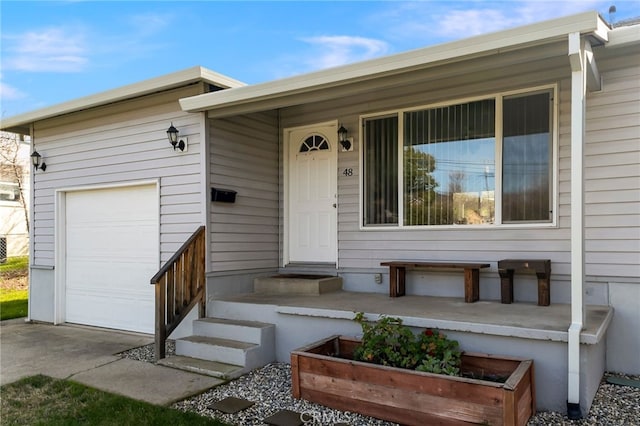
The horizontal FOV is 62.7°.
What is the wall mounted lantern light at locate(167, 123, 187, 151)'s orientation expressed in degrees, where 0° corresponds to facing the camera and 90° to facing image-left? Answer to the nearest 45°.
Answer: approximately 45°

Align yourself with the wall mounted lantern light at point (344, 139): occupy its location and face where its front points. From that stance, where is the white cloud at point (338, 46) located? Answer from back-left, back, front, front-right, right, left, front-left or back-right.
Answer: back-right

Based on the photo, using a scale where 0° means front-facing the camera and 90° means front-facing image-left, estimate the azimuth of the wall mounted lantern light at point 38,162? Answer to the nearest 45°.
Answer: approximately 45°

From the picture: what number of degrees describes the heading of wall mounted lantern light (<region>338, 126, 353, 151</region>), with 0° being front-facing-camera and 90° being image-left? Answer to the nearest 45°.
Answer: approximately 45°

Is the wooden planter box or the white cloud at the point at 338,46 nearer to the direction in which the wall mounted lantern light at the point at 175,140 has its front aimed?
the wooden planter box

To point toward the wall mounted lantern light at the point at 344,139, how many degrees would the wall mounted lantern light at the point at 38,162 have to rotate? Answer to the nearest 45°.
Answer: approximately 90° to its left

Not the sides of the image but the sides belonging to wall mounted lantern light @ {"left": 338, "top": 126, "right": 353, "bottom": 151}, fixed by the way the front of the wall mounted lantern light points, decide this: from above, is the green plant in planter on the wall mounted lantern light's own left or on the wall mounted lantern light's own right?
on the wall mounted lantern light's own left

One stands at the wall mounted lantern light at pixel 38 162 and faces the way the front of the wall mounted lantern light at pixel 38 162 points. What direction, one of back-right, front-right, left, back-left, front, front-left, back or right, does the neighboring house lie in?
back-right

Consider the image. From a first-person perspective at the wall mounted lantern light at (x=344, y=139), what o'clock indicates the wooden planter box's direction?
The wooden planter box is roughly at 10 o'clock from the wall mounted lantern light.

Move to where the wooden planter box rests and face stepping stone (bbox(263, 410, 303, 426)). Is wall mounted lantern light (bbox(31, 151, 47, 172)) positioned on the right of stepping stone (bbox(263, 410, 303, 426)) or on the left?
right

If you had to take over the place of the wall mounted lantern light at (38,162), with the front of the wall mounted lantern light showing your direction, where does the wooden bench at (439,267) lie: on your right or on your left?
on your left

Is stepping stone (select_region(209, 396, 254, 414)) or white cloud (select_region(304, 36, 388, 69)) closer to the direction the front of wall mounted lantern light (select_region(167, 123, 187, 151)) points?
the stepping stone

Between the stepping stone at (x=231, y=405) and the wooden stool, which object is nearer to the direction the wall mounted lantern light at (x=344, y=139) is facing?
the stepping stone

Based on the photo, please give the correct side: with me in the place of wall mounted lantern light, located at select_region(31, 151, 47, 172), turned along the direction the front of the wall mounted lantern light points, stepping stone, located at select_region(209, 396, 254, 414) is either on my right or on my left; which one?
on my left

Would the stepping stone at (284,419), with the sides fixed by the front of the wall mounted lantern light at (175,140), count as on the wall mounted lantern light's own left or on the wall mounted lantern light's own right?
on the wall mounted lantern light's own left
